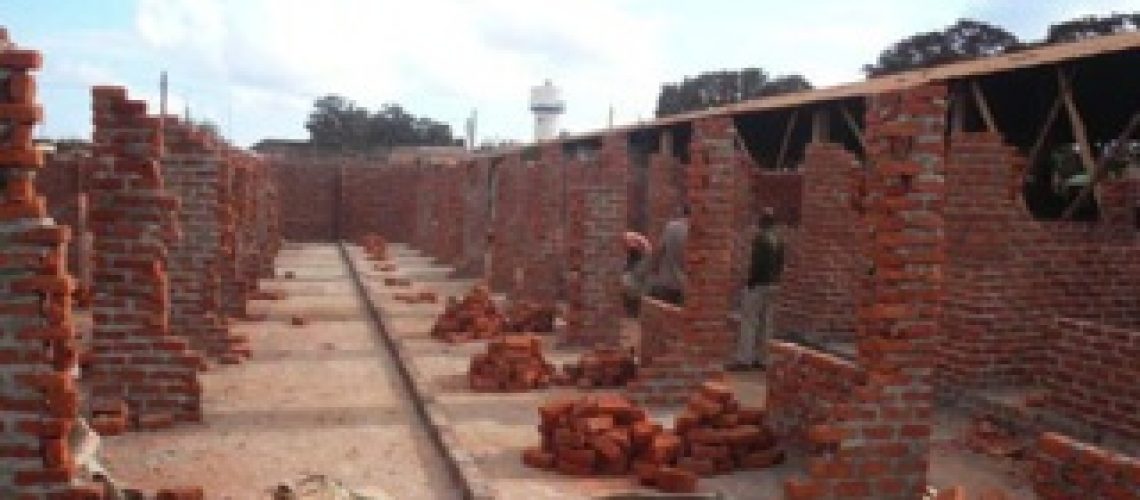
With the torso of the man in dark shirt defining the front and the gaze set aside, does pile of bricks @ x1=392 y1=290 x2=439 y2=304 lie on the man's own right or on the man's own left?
on the man's own right

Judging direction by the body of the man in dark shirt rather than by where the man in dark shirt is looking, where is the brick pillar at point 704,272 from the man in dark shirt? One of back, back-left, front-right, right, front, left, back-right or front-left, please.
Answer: front-left

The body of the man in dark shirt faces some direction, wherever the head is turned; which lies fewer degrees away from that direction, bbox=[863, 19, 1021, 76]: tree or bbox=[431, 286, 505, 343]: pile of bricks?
the pile of bricks

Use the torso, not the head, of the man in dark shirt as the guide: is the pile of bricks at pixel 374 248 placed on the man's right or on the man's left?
on the man's right

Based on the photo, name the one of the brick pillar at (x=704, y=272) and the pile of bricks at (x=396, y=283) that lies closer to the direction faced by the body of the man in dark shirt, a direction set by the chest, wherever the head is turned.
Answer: the brick pillar

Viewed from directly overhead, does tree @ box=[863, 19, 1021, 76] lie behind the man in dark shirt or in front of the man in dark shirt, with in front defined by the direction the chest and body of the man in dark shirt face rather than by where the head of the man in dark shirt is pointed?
behind

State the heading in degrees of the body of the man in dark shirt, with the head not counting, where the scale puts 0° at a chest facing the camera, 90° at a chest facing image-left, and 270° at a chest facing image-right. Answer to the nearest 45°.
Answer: approximately 45°

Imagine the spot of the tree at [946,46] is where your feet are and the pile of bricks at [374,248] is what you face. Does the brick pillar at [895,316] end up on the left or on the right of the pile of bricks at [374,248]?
left

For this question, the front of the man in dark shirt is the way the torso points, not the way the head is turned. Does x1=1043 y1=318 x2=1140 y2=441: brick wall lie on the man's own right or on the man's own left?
on the man's own left

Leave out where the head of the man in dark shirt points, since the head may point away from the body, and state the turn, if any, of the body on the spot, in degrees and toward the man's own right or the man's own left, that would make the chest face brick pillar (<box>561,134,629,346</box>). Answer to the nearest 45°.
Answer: approximately 45° to the man's own right

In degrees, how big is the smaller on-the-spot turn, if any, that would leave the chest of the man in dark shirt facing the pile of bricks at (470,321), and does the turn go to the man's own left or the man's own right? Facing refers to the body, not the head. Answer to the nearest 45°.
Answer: approximately 45° to the man's own right

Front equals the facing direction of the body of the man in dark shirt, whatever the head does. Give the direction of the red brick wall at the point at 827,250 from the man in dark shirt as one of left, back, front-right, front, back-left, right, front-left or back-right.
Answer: back

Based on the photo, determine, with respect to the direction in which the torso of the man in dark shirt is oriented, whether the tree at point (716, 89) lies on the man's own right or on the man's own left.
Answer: on the man's own right
